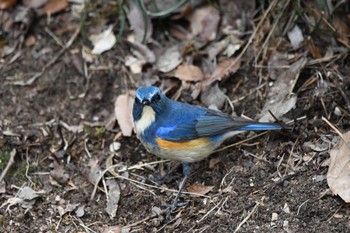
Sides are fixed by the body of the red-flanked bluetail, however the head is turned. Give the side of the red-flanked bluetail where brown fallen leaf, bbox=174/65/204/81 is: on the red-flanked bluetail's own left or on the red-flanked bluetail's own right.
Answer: on the red-flanked bluetail's own right

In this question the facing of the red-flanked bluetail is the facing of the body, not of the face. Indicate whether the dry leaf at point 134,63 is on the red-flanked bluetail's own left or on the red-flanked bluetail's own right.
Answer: on the red-flanked bluetail's own right

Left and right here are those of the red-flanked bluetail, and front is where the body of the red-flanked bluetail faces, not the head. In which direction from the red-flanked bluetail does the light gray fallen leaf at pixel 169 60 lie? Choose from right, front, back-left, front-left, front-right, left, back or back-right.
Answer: right

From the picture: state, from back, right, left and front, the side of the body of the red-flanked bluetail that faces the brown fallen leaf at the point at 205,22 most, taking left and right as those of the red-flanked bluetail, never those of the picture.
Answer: right

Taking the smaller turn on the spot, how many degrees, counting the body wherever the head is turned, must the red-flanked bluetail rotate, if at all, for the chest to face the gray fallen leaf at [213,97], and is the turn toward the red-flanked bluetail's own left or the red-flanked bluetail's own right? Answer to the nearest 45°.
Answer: approximately 90° to the red-flanked bluetail's own right

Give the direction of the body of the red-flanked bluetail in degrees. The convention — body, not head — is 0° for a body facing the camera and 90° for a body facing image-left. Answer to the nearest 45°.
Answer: approximately 90°

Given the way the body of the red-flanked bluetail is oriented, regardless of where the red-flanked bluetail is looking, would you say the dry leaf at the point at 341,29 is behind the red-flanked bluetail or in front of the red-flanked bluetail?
behind

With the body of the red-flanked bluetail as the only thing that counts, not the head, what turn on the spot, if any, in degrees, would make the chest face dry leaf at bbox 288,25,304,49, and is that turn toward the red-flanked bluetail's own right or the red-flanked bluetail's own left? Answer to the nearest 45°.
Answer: approximately 135° to the red-flanked bluetail's own right

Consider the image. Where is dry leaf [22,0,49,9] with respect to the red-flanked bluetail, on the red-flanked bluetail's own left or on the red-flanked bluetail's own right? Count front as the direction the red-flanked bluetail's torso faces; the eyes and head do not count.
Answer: on the red-flanked bluetail's own right

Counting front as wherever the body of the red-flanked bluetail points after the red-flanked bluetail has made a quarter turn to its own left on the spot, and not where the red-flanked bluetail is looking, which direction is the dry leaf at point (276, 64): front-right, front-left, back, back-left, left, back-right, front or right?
back-left
